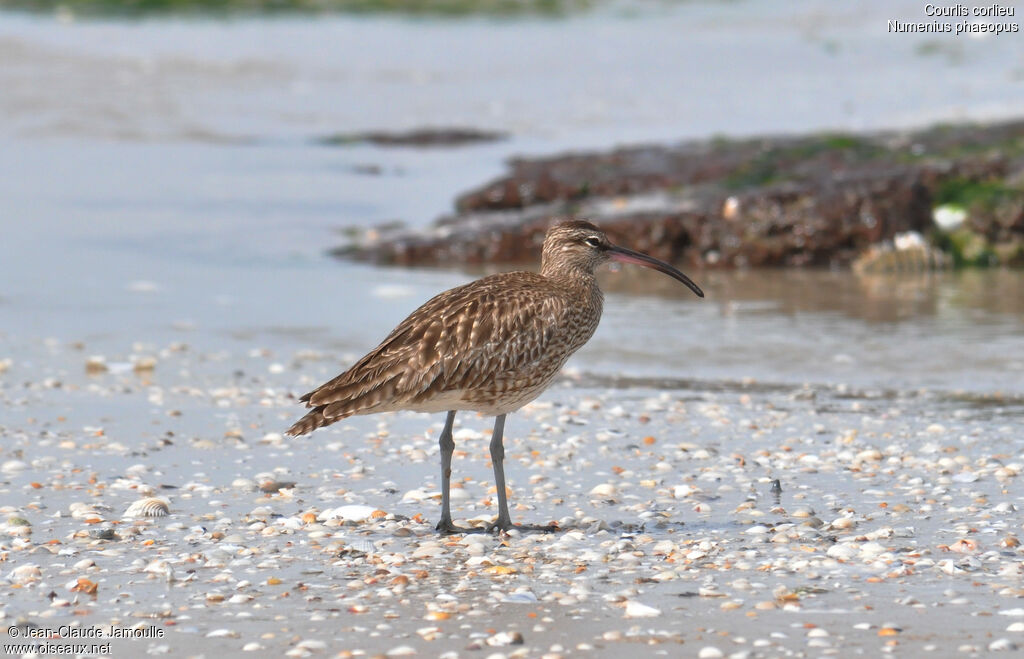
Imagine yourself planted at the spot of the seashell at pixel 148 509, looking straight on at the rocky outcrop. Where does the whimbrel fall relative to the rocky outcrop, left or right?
right

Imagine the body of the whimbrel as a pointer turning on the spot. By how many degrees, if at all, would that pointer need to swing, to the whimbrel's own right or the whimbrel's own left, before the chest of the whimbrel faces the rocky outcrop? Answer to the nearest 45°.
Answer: approximately 90° to the whimbrel's own left

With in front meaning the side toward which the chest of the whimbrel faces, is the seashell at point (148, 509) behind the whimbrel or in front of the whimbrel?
behind

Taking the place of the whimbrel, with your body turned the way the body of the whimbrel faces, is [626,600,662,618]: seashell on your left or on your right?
on your right

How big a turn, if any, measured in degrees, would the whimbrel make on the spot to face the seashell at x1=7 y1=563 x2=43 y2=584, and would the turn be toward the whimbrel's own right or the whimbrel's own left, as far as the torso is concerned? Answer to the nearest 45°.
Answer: approximately 135° to the whimbrel's own right

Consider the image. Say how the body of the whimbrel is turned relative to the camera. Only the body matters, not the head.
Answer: to the viewer's right
